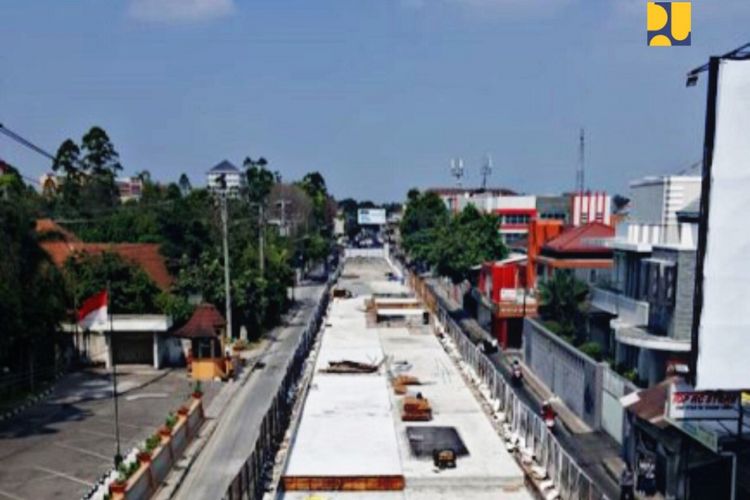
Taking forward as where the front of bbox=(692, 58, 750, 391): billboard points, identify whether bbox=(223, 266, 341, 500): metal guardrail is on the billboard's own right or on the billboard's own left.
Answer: on the billboard's own right

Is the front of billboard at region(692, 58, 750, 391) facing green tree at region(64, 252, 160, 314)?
no

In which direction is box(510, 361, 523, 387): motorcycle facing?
toward the camera

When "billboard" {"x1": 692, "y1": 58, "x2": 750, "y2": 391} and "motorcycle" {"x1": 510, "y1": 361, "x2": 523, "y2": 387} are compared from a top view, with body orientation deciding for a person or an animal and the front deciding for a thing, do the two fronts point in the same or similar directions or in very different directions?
same or similar directions

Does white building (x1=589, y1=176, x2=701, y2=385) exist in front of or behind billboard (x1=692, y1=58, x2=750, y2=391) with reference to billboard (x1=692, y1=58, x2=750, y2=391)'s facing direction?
behind

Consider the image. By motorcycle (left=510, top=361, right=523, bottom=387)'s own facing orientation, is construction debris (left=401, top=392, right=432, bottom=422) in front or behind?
in front

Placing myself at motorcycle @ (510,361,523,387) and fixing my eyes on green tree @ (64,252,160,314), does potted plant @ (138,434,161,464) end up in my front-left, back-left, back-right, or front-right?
front-left

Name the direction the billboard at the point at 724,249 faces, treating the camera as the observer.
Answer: facing the viewer

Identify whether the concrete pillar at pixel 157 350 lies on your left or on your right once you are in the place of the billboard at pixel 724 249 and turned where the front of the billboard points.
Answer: on your right
